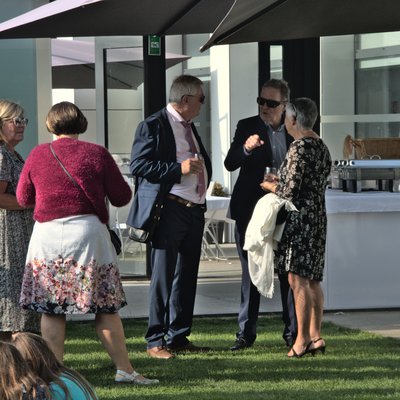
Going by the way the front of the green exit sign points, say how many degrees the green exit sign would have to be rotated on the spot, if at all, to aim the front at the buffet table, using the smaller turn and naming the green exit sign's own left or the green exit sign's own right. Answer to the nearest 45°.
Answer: approximately 45° to the green exit sign's own left

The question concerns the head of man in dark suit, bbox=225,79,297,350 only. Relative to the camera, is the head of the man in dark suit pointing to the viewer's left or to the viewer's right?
to the viewer's left

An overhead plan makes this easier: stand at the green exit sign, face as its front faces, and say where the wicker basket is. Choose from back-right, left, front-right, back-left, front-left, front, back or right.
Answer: left

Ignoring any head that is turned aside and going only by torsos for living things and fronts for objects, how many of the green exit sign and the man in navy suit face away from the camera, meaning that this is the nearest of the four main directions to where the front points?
0

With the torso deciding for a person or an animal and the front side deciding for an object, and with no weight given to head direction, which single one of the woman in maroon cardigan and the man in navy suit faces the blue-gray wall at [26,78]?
the woman in maroon cardigan

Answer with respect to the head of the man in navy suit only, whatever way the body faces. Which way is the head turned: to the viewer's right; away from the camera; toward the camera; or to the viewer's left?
to the viewer's right

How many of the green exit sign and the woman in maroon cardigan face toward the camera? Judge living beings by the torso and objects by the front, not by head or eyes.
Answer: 1

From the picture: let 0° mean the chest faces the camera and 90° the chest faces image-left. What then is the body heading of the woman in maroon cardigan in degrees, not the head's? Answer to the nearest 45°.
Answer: approximately 180°

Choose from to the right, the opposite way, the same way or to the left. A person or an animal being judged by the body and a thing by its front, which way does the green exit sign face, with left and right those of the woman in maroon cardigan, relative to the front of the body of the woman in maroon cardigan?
the opposite way
